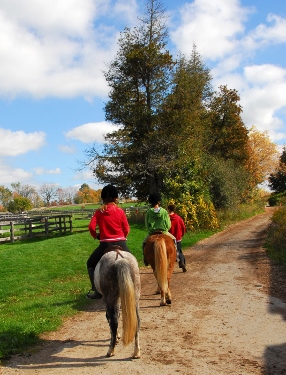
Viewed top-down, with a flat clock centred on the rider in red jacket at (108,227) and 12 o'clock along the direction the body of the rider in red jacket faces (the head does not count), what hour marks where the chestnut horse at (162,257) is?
The chestnut horse is roughly at 1 o'clock from the rider in red jacket.

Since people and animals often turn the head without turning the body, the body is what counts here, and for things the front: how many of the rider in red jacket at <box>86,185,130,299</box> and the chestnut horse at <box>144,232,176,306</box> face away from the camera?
2

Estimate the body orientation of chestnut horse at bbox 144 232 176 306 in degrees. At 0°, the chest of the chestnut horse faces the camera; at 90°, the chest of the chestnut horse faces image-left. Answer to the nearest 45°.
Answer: approximately 180°

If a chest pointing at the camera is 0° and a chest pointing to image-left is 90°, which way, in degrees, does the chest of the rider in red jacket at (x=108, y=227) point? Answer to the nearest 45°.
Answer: approximately 180°

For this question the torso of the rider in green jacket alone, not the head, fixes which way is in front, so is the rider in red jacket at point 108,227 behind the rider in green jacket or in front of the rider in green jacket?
behind

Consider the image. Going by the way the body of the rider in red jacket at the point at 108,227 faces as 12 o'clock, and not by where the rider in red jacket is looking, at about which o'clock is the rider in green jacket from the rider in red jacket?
The rider in green jacket is roughly at 1 o'clock from the rider in red jacket.

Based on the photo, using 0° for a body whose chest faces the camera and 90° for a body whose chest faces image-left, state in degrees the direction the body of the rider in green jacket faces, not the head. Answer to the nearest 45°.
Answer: approximately 180°
